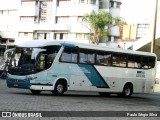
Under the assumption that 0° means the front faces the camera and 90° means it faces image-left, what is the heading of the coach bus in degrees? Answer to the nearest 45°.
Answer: approximately 45°
